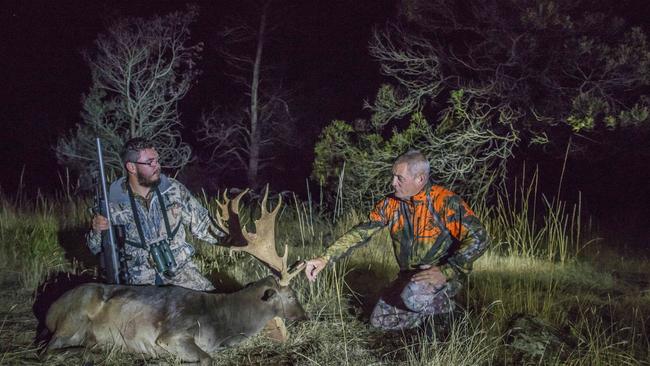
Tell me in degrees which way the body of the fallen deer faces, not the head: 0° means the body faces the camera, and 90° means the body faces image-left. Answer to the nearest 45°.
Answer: approximately 270°

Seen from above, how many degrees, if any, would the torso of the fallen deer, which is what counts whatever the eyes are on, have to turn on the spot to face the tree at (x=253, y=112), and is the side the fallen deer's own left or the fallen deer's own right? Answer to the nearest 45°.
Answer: approximately 90° to the fallen deer's own left

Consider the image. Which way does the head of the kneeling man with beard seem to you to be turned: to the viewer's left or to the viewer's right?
to the viewer's right

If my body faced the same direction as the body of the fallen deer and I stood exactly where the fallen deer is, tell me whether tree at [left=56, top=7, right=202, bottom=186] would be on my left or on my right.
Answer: on my left

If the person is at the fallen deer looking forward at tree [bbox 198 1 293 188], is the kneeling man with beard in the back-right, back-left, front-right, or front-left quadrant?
front-left

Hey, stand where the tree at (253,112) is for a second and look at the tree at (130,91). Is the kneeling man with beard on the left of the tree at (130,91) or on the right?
left

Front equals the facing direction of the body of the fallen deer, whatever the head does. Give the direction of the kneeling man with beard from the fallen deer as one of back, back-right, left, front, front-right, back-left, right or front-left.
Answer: left
